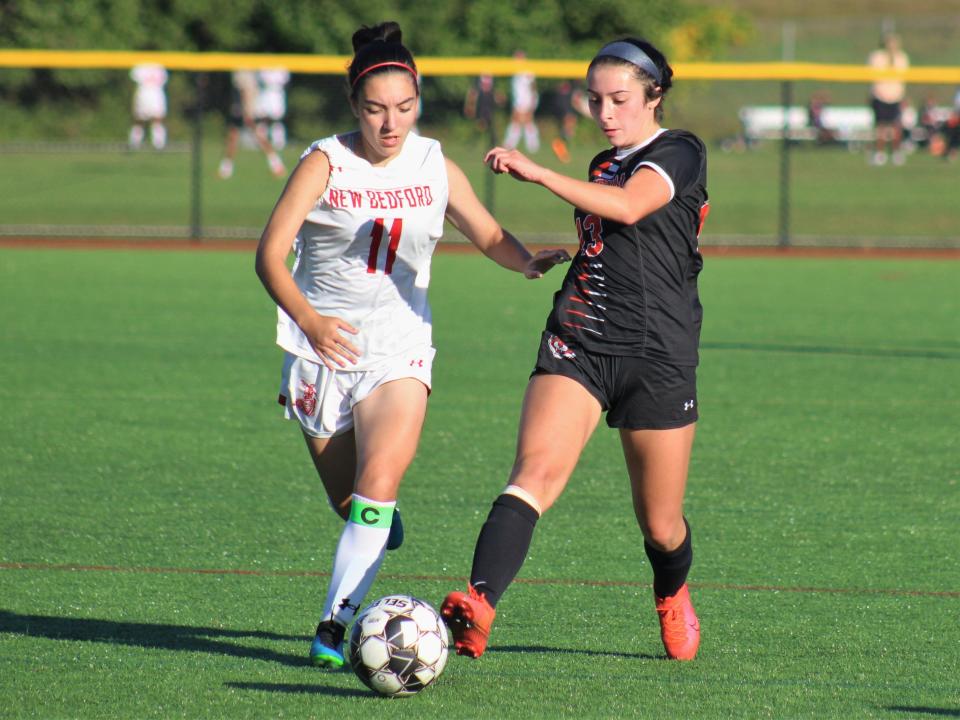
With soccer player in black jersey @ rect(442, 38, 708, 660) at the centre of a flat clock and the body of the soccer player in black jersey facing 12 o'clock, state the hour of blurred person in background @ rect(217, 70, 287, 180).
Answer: The blurred person in background is roughly at 4 o'clock from the soccer player in black jersey.

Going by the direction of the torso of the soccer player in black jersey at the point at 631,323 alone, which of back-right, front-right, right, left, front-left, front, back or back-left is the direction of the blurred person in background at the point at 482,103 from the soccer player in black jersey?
back-right

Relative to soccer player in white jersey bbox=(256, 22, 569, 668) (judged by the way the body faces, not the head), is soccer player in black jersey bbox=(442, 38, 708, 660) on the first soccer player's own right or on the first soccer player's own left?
on the first soccer player's own left

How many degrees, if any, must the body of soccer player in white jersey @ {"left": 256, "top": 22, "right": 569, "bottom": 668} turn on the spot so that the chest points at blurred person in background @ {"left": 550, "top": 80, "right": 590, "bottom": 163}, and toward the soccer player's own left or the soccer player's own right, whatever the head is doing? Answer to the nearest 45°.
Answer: approximately 180°

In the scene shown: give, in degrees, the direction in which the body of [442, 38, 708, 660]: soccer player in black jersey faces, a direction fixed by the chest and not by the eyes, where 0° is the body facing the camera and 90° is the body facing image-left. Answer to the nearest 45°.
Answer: approximately 45°

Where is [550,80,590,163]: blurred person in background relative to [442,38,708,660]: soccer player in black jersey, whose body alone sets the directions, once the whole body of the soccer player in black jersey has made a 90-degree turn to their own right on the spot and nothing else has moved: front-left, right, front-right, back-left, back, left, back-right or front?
front-right

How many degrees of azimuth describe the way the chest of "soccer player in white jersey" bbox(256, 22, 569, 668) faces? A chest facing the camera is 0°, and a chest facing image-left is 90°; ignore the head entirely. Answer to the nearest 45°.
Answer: approximately 0°

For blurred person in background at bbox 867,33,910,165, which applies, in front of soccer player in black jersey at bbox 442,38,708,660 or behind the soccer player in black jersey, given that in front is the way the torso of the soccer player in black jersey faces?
behind

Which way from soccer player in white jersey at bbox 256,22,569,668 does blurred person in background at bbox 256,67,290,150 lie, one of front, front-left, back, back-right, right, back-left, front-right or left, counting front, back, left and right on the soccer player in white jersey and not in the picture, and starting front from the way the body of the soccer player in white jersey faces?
back

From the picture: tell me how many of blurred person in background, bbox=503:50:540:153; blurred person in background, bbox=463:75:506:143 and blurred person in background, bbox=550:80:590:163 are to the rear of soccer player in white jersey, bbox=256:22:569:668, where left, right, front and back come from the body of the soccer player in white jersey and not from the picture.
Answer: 3

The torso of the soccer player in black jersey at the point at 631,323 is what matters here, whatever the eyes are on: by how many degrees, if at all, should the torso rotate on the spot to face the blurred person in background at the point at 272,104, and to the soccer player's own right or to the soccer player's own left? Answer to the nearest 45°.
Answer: approximately 135° to the soccer player's own right
